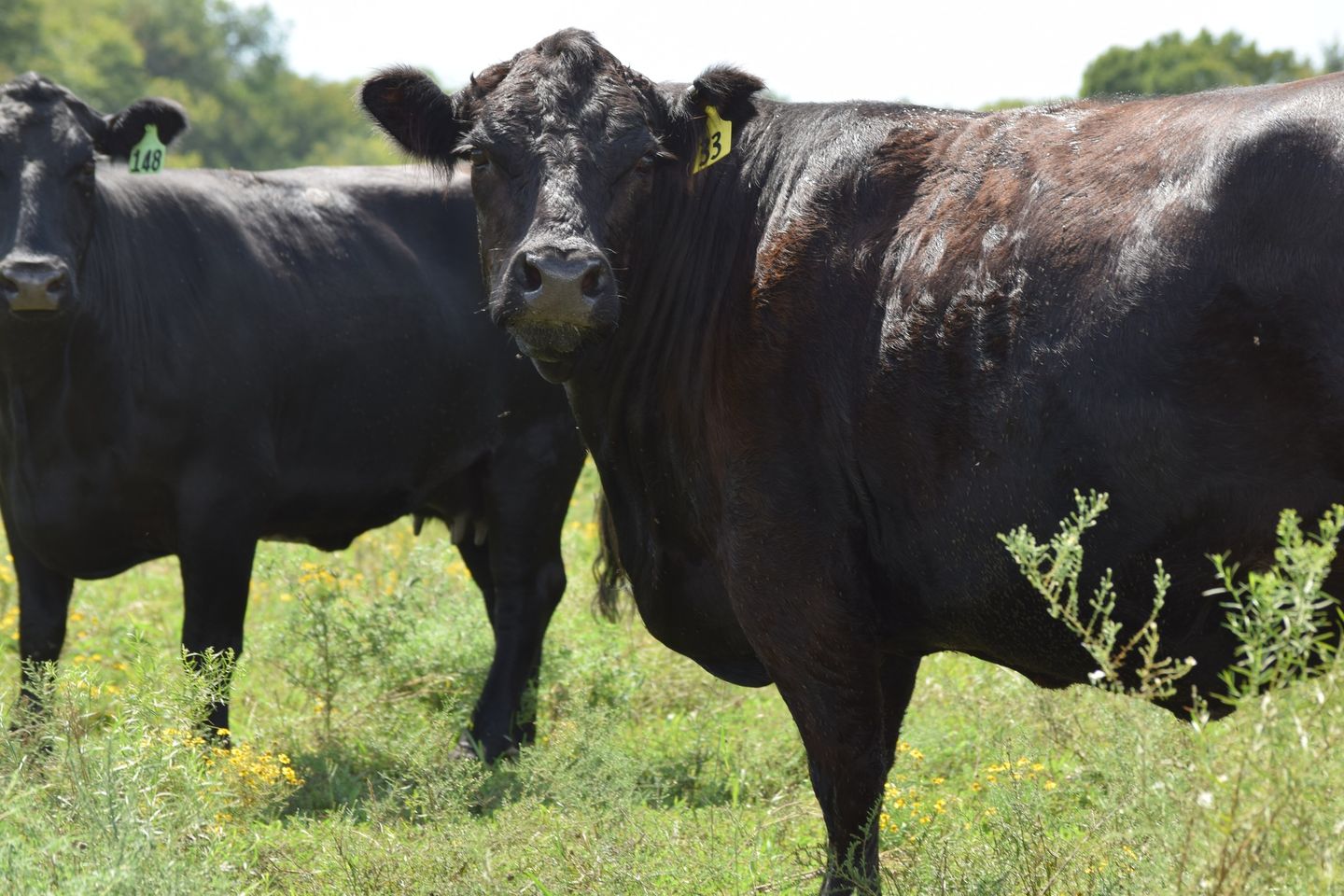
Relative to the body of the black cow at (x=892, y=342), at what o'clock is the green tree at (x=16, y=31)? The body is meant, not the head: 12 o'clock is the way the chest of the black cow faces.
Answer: The green tree is roughly at 2 o'clock from the black cow.

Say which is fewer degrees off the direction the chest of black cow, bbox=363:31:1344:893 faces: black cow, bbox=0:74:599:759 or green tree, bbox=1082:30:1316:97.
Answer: the black cow

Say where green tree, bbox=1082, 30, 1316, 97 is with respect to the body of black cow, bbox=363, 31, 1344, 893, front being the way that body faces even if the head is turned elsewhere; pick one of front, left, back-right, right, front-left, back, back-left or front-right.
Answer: right

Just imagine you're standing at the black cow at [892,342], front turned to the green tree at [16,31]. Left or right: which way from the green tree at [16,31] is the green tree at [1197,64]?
right

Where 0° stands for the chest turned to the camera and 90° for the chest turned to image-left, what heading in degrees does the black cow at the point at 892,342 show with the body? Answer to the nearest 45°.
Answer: approximately 90°

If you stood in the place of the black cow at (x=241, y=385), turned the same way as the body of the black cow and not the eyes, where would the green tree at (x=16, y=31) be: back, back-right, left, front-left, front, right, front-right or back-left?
back-right

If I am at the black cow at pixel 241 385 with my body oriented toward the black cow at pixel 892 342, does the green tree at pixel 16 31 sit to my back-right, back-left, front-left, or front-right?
back-left

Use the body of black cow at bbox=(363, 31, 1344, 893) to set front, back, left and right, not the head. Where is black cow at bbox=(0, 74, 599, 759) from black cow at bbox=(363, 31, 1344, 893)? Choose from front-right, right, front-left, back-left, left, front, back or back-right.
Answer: front-right

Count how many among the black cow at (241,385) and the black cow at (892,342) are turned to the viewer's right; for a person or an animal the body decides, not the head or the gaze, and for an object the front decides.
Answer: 0

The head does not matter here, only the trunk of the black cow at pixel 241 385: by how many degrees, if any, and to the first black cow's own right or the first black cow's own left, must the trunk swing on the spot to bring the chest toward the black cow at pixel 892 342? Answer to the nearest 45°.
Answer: approximately 90° to the first black cow's own left

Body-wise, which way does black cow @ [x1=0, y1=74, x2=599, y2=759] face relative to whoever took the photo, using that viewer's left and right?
facing the viewer and to the left of the viewer
